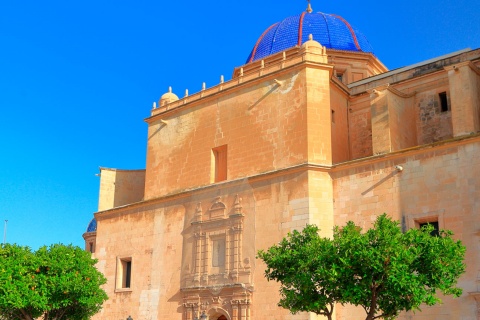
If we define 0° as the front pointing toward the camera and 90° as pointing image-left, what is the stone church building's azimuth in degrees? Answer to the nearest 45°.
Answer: approximately 45°

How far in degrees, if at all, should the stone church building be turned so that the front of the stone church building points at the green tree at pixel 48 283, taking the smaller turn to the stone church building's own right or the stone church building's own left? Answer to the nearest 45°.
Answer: approximately 45° to the stone church building's own right
